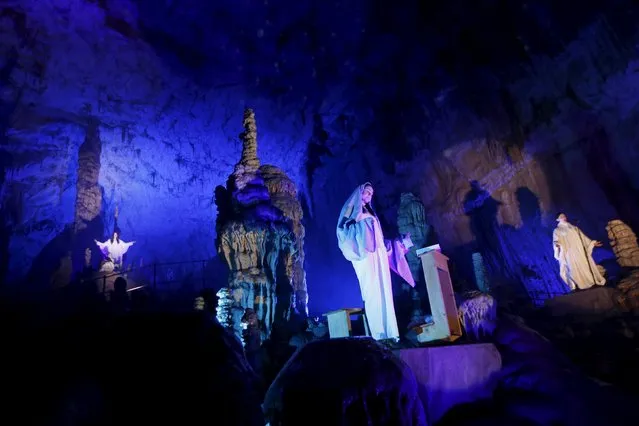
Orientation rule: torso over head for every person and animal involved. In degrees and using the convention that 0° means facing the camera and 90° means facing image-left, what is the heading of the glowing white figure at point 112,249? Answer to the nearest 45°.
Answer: approximately 0°

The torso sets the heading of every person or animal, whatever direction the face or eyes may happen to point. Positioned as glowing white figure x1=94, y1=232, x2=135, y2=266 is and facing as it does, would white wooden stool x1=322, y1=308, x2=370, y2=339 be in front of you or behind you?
in front

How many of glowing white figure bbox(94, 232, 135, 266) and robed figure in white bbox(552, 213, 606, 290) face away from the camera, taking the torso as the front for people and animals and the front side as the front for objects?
0

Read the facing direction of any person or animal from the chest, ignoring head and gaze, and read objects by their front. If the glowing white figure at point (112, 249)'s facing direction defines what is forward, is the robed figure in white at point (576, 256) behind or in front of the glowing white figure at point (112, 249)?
in front
